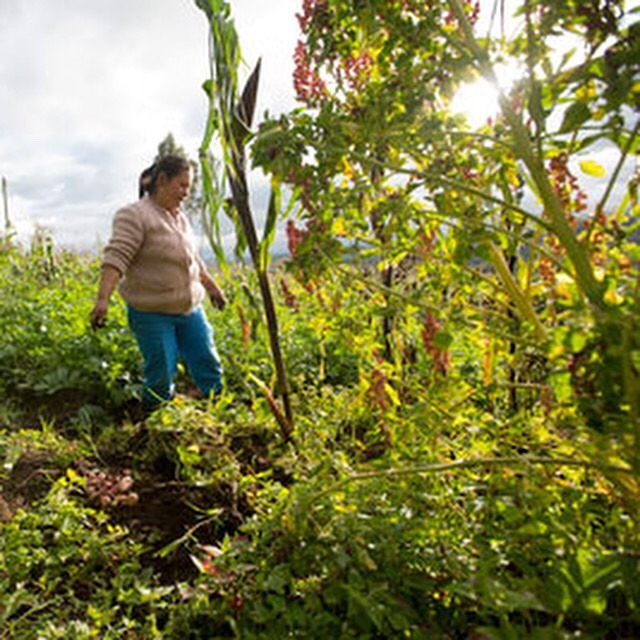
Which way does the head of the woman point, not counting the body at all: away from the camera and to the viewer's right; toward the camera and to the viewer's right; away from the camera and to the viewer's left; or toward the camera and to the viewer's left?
toward the camera and to the viewer's right

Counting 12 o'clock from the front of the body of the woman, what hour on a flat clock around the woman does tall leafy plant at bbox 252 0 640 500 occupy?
The tall leafy plant is roughly at 1 o'clock from the woman.

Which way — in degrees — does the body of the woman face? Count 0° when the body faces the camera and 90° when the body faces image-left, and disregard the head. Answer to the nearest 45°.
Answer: approximately 315°

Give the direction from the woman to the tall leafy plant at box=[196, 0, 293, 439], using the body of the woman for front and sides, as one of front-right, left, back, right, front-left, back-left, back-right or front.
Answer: front-right
